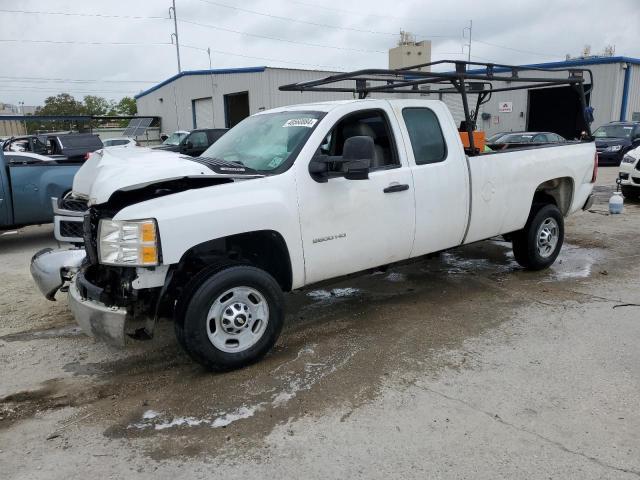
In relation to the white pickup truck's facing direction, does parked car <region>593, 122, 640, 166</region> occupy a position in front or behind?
behind

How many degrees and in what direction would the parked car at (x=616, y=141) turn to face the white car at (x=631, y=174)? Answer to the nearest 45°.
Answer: approximately 45° to its left

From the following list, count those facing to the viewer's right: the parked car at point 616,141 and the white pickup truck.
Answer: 0

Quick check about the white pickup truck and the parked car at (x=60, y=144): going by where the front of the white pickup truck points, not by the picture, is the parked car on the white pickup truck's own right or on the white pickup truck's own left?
on the white pickup truck's own right

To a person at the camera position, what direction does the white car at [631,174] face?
facing the viewer and to the left of the viewer

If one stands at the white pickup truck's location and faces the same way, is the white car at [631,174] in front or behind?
behind

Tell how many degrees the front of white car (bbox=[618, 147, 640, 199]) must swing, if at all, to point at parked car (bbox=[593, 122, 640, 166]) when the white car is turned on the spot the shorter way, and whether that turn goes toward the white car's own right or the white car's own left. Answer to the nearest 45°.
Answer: approximately 135° to the white car's own right

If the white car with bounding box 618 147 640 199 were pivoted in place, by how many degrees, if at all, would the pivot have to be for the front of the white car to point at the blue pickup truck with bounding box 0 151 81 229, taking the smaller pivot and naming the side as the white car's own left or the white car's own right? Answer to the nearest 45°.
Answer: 0° — it already faces it

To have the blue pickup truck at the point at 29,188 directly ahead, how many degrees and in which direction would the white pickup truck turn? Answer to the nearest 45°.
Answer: approximately 90° to its right

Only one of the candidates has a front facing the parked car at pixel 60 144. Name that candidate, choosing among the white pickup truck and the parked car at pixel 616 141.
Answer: the parked car at pixel 616 141
